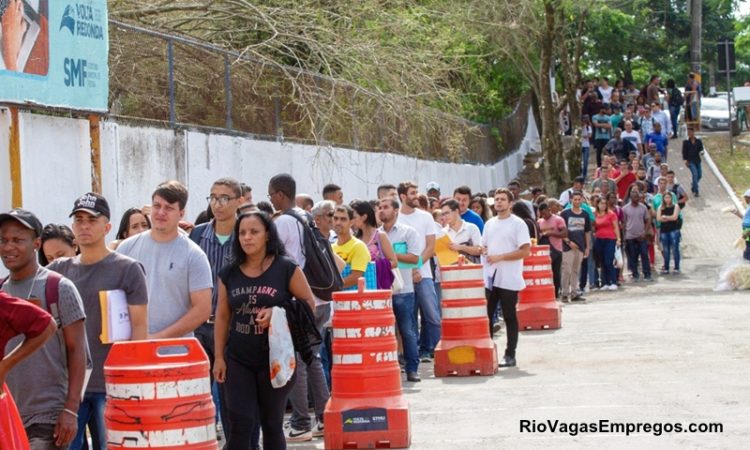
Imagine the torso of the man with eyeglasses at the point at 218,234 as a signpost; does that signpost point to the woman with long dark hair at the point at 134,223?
no

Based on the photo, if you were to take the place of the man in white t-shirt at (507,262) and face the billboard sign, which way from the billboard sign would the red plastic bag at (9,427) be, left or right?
left

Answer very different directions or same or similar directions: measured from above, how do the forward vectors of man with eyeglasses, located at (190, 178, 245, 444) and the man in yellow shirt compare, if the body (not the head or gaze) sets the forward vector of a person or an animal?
same or similar directions

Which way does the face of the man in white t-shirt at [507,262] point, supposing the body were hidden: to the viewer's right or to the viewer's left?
to the viewer's left

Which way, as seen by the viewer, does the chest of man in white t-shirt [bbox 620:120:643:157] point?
toward the camera

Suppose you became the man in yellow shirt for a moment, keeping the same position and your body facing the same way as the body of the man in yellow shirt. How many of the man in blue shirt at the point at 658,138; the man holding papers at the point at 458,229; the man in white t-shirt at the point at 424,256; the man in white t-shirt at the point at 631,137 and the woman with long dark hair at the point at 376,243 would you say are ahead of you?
0

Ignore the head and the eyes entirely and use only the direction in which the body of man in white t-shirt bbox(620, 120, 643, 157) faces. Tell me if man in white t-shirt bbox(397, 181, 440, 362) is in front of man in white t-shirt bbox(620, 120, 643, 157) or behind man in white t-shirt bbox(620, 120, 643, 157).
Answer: in front

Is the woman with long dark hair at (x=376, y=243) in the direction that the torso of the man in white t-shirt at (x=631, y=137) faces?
yes

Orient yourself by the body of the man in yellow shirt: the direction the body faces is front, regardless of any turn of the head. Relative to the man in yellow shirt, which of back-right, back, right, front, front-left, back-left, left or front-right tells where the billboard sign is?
front-right

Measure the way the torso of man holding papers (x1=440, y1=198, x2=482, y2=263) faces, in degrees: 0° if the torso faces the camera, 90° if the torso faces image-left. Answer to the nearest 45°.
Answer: approximately 45°

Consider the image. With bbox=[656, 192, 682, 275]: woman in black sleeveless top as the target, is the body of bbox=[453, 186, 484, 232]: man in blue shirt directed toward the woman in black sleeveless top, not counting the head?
no

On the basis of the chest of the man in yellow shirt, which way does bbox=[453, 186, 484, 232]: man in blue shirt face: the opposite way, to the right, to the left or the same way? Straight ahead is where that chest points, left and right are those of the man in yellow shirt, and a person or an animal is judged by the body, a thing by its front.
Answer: the same way

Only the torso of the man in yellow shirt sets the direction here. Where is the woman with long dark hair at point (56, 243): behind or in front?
in front

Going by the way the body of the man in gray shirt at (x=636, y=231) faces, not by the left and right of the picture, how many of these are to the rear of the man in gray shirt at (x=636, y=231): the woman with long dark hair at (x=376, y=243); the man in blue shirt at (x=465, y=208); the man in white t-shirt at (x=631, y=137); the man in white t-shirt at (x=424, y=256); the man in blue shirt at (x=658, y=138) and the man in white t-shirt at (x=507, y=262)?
2

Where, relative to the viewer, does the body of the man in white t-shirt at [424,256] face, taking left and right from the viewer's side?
facing the viewer and to the left of the viewer

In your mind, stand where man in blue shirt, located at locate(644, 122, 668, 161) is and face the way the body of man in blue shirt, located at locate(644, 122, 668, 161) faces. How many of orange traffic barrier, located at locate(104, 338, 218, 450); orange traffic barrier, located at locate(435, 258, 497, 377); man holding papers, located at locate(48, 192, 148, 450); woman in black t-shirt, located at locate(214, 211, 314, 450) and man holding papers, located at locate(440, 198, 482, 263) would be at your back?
0

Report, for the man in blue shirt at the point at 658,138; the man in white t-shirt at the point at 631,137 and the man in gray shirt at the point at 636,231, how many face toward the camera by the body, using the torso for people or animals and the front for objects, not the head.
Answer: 3

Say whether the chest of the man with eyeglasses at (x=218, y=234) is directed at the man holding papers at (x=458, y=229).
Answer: no

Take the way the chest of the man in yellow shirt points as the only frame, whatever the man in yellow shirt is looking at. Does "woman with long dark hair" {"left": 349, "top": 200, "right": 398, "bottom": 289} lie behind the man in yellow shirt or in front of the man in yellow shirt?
behind
